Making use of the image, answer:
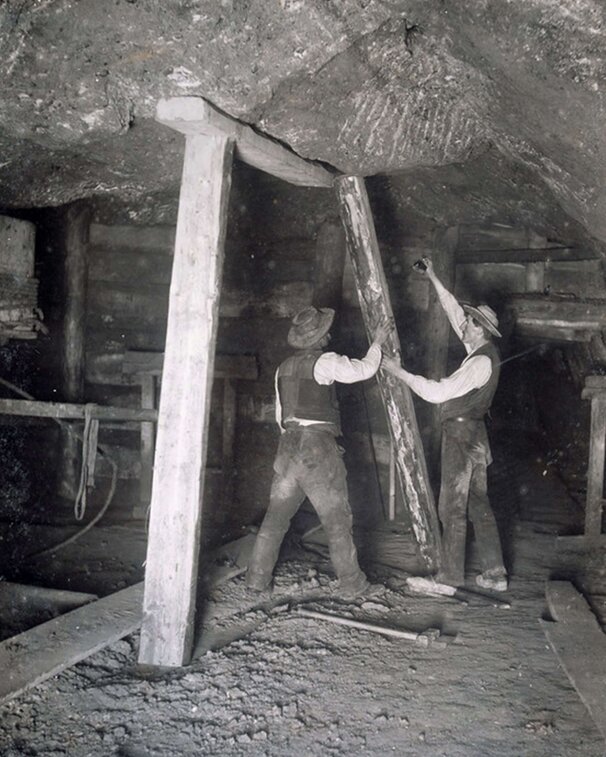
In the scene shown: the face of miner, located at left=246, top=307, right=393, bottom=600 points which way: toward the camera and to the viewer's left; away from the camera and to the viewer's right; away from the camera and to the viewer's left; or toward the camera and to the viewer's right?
away from the camera and to the viewer's right

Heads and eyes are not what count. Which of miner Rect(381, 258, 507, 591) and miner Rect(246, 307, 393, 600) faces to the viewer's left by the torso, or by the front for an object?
miner Rect(381, 258, 507, 591)

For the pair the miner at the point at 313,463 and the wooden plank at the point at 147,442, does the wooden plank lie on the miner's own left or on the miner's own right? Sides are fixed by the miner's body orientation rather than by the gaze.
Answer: on the miner's own left

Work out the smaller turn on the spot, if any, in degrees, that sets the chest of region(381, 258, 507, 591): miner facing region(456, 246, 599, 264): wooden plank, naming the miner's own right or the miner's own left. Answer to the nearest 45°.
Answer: approximately 90° to the miner's own right

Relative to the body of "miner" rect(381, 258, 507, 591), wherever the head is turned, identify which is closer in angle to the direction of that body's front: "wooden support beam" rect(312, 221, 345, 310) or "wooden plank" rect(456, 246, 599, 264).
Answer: the wooden support beam

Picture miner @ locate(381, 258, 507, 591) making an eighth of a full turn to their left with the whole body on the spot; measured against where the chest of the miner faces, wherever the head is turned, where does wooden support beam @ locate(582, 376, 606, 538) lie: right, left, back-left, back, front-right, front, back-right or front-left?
back

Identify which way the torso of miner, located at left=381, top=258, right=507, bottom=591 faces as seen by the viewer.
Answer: to the viewer's left

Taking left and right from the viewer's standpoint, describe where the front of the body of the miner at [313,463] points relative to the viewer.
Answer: facing away from the viewer and to the right of the viewer

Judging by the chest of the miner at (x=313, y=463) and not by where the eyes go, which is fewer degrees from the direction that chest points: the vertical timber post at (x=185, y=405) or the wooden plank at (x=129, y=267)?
the wooden plank

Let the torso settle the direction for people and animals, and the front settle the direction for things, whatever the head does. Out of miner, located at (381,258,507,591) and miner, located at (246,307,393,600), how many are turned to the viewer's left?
1

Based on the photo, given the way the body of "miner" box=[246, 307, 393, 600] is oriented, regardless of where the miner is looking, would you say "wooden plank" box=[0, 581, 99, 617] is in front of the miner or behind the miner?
behind
